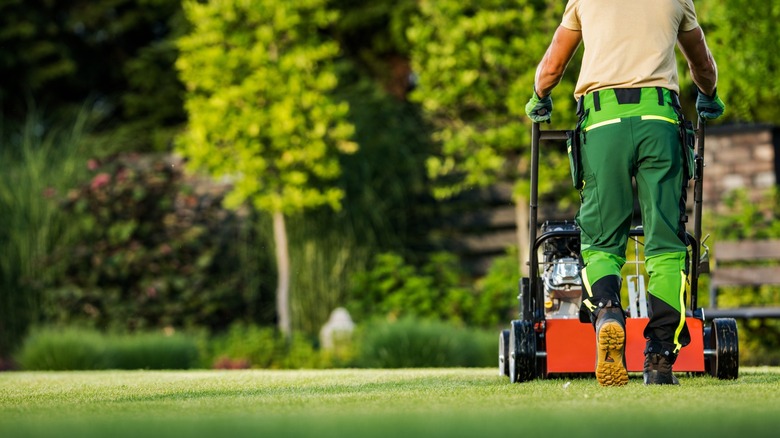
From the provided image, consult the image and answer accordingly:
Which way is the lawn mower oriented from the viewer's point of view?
away from the camera

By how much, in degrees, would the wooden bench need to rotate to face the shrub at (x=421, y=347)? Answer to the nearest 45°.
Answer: approximately 45° to its right

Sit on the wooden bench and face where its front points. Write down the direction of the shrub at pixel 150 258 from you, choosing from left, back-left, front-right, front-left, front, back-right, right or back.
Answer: right

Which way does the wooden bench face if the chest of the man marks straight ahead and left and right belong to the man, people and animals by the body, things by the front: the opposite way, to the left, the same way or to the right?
the opposite way

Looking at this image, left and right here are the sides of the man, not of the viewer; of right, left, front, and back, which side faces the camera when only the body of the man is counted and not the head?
back

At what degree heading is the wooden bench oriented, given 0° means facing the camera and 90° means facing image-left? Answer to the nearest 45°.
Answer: approximately 0°

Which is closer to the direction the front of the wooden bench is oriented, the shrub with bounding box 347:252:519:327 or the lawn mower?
the lawn mower

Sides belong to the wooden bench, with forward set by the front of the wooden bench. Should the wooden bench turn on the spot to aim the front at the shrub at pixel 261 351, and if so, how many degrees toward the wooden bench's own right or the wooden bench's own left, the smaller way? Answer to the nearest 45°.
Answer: approximately 90° to the wooden bench's own right

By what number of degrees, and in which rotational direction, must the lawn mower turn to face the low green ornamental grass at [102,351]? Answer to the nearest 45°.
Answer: approximately 45° to its left

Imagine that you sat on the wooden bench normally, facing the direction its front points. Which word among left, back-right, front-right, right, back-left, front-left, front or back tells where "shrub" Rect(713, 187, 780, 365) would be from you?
back

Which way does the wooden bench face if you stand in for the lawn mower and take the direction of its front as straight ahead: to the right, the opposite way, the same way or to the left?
the opposite way

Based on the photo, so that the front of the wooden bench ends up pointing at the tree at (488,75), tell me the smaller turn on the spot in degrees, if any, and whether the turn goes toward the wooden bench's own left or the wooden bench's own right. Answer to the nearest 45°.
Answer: approximately 90° to the wooden bench's own right

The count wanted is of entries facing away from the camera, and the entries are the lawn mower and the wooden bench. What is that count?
1
